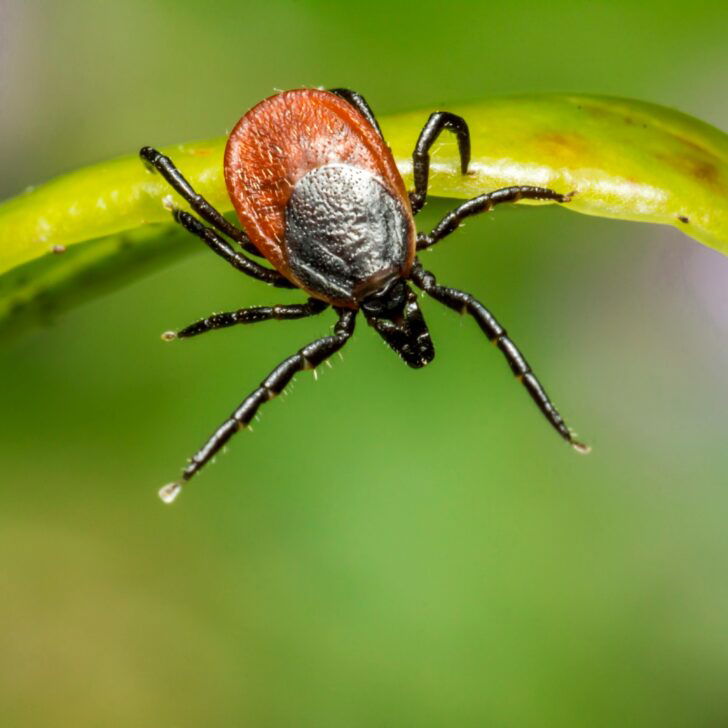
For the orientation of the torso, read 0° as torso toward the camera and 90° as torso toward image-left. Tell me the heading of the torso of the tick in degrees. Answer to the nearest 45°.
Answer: approximately 315°
